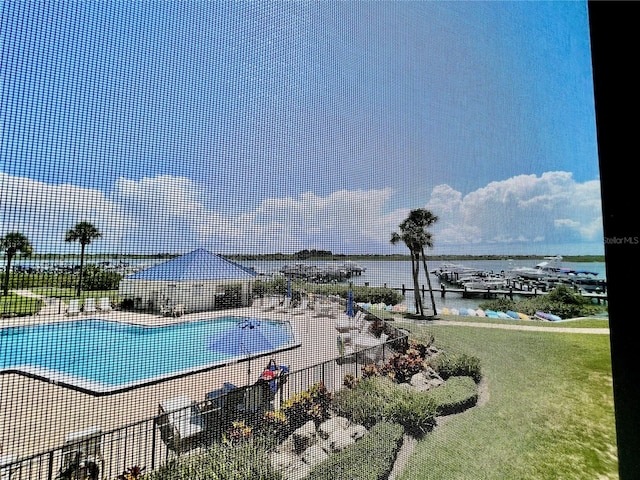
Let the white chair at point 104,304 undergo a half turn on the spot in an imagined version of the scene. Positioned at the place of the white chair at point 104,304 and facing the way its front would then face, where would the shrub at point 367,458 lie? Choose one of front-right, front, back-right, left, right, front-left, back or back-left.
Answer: back

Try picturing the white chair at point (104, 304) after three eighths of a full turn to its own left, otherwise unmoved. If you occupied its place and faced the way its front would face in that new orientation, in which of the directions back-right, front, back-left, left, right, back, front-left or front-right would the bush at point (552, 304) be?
front-right

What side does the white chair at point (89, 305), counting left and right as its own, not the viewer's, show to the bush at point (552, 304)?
left

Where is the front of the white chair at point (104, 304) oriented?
toward the camera

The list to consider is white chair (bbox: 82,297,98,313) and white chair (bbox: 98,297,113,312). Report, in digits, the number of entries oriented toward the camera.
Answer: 2

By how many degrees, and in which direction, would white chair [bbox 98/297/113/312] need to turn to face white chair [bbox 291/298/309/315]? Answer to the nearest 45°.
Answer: approximately 90° to its left

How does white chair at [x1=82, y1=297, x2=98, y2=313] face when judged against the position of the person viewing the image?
facing the viewer

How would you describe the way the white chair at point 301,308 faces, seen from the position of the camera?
facing the viewer and to the left of the viewer

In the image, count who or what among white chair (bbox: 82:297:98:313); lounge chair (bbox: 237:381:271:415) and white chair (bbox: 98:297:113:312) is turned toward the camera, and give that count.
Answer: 2

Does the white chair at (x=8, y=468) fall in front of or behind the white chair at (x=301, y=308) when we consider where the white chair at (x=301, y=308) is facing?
in front
